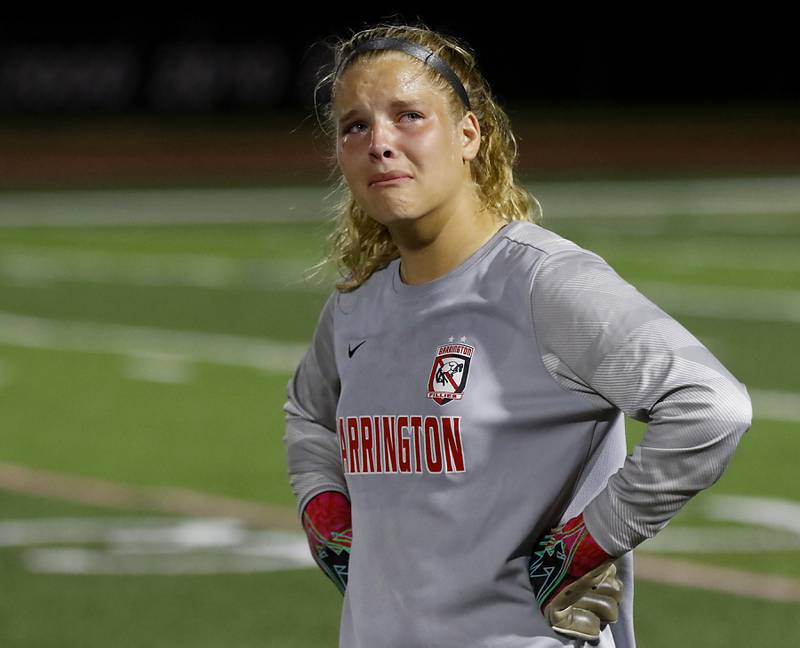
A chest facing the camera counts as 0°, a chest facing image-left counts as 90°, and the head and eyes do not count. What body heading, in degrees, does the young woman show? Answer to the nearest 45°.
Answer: approximately 45°

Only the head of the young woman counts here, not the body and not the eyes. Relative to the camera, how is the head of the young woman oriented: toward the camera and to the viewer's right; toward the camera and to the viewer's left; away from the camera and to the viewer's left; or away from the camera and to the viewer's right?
toward the camera and to the viewer's left
